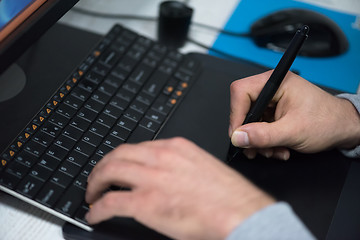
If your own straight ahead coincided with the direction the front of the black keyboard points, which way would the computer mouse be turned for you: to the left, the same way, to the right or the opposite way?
the opposite way

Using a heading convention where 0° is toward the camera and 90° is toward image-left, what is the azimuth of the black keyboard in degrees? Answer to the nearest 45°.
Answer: approximately 315°

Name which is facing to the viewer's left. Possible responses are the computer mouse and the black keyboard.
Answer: the computer mouse

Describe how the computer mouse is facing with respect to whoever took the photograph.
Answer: facing to the left of the viewer

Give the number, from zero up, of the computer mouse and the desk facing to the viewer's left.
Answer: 1
